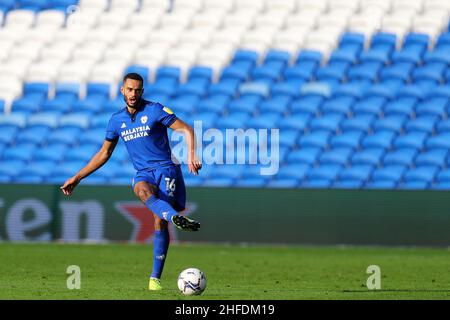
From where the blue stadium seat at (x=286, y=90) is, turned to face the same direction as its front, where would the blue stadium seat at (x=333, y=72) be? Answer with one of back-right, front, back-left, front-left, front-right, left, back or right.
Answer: left

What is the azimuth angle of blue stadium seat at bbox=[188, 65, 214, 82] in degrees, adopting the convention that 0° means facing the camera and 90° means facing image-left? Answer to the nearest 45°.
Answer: approximately 0°

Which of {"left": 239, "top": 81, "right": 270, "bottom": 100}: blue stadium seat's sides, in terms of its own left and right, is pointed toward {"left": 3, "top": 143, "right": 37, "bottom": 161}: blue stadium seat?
right

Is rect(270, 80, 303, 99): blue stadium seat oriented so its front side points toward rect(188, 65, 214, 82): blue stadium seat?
no

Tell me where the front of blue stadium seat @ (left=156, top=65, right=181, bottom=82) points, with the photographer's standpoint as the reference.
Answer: facing the viewer

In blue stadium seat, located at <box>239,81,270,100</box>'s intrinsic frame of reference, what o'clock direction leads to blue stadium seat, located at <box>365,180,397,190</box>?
blue stadium seat, located at <box>365,180,397,190</box> is roughly at 10 o'clock from blue stadium seat, located at <box>239,81,270,100</box>.

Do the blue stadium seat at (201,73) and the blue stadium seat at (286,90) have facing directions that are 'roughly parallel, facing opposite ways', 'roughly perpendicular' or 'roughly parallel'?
roughly parallel

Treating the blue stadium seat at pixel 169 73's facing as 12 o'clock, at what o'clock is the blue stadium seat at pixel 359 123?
the blue stadium seat at pixel 359 123 is roughly at 10 o'clock from the blue stadium seat at pixel 169 73.

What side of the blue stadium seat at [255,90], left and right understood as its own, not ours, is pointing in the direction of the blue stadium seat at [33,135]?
right

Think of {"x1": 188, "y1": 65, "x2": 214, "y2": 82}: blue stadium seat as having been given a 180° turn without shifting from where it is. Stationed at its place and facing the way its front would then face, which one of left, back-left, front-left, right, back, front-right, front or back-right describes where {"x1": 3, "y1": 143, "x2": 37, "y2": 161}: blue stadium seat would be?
left

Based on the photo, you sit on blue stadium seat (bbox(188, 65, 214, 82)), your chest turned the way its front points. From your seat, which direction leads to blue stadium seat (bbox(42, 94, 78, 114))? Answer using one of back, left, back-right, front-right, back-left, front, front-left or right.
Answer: right

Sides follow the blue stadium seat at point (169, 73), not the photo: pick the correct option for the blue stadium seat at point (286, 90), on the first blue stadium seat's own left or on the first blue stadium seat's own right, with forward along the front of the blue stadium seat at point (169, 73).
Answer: on the first blue stadium seat's own left

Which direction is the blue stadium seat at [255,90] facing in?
toward the camera

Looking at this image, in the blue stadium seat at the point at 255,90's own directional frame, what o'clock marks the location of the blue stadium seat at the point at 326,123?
the blue stadium seat at the point at 326,123 is roughly at 10 o'clock from the blue stadium seat at the point at 255,90.

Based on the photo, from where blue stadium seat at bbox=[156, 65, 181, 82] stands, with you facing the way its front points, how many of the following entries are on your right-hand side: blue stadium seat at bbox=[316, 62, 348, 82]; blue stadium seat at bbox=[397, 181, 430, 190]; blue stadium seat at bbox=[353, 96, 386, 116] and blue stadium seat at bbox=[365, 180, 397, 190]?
0

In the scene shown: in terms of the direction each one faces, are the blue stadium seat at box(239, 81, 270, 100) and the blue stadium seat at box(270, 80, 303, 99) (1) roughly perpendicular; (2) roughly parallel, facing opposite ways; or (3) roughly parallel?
roughly parallel

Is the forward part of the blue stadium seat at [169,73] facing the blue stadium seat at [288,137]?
no

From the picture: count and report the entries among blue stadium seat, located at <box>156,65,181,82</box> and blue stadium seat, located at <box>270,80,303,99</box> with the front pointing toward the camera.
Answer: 2

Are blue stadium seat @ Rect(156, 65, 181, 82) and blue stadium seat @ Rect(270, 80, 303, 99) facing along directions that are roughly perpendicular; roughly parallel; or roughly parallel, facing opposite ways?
roughly parallel

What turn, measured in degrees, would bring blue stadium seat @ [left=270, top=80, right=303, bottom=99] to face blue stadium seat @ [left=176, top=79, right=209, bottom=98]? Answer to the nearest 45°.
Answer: approximately 90° to its right
